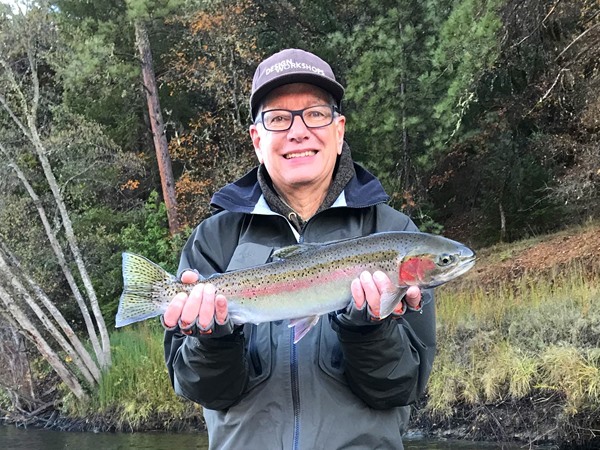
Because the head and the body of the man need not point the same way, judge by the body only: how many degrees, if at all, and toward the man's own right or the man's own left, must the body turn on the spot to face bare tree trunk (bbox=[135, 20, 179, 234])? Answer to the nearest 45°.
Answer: approximately 180°

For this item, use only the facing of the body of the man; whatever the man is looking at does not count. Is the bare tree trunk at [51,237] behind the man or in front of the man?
behind

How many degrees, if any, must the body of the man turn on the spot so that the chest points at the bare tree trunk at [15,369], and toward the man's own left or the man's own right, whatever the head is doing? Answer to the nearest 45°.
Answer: approximately 135° to the man's own right

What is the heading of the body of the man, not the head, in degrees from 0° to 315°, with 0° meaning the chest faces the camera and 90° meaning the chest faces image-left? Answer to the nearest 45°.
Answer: approximately 0°
